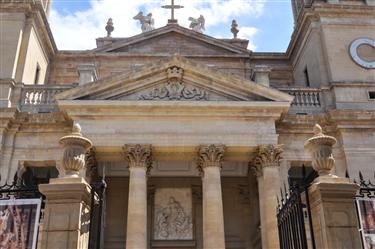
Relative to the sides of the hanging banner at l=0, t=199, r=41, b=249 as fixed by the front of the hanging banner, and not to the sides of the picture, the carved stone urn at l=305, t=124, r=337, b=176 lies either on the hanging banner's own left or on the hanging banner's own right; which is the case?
on the hanging banner's own left

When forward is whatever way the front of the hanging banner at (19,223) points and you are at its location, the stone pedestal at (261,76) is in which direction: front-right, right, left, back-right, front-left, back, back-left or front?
back-left

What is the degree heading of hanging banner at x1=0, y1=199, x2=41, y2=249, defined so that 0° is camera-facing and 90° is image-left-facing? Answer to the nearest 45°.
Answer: approximately 0°

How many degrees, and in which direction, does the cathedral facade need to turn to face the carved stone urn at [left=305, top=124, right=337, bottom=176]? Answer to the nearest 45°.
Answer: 0° — it already faces it

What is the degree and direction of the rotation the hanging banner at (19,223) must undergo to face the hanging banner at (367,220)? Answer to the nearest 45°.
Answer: approximately 90° to its left

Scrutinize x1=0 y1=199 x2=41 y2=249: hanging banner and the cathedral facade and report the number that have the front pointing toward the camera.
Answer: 2

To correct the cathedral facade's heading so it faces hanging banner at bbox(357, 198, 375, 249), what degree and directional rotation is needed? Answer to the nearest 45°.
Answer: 0° — it already faces it
